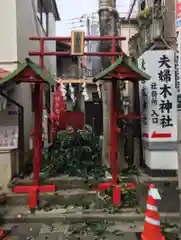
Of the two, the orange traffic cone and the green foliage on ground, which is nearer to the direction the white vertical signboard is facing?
the orange traffic cone

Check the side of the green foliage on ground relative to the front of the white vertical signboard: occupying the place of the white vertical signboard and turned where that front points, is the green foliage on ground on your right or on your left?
on your right

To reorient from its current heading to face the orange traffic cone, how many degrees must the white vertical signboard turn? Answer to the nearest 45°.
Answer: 0° — it already faces it

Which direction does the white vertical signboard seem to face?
toward the camera
